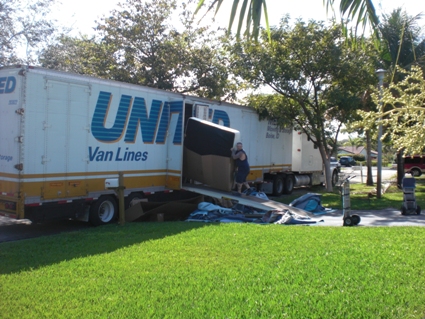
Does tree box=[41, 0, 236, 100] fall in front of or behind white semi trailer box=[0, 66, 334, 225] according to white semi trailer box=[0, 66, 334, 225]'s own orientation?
in front

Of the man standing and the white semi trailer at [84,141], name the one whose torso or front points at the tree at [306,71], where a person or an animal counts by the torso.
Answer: the white semi trailer

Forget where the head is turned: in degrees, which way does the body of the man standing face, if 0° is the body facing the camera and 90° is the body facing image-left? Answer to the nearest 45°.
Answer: approximately 90°

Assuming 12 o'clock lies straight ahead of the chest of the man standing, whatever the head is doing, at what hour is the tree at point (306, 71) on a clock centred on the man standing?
The tree is roughly at 4 o'clock from the man standing.

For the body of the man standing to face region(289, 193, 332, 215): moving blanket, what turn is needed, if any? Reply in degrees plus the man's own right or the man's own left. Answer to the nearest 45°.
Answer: approximately 180°

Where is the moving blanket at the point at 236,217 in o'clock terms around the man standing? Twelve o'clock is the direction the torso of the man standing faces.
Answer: The moving blanket is roughly at 9 o'clock from the man standing.

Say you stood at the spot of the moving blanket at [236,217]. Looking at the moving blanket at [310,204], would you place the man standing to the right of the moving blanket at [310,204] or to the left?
left

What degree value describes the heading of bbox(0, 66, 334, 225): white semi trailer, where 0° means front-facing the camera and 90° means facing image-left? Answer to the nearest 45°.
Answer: approximately 225°

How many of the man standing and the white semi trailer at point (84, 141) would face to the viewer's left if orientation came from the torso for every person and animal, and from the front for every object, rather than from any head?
1

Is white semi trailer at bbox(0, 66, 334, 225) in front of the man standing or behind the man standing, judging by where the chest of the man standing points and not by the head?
in front

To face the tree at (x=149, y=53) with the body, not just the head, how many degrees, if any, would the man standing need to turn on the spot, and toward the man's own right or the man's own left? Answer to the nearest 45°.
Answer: approximately 45° to the man's own right

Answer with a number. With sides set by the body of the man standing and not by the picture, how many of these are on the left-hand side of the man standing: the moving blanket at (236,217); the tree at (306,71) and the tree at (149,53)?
1
